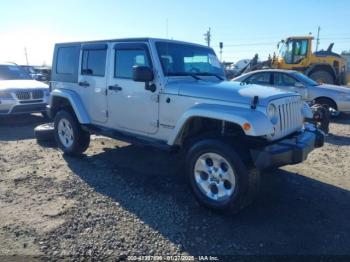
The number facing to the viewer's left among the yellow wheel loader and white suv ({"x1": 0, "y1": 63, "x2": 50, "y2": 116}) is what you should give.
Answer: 1

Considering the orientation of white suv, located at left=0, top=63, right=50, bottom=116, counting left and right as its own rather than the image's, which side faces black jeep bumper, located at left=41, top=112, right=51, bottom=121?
front

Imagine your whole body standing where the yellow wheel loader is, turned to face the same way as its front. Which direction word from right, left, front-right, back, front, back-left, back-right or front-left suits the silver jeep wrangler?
left

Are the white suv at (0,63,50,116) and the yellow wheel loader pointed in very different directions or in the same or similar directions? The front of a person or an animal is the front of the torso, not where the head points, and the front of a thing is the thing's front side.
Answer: very different directions

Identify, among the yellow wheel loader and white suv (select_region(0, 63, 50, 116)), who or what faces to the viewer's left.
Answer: the yellow wheel loader

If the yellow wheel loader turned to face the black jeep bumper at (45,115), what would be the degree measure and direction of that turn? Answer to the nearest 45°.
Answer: approximately 45° to its left

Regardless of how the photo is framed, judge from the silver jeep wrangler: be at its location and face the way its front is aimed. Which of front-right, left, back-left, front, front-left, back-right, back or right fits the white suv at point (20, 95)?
back

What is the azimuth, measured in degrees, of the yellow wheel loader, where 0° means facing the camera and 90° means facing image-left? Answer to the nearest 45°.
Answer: approximately 90°

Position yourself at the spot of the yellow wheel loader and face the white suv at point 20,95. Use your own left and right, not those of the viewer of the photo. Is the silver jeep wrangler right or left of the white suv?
left

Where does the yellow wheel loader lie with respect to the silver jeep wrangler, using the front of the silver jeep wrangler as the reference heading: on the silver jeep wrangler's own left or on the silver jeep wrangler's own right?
on the silver jeep wrangler's own left

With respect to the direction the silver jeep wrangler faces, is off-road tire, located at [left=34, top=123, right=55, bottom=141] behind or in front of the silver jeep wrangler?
behind
